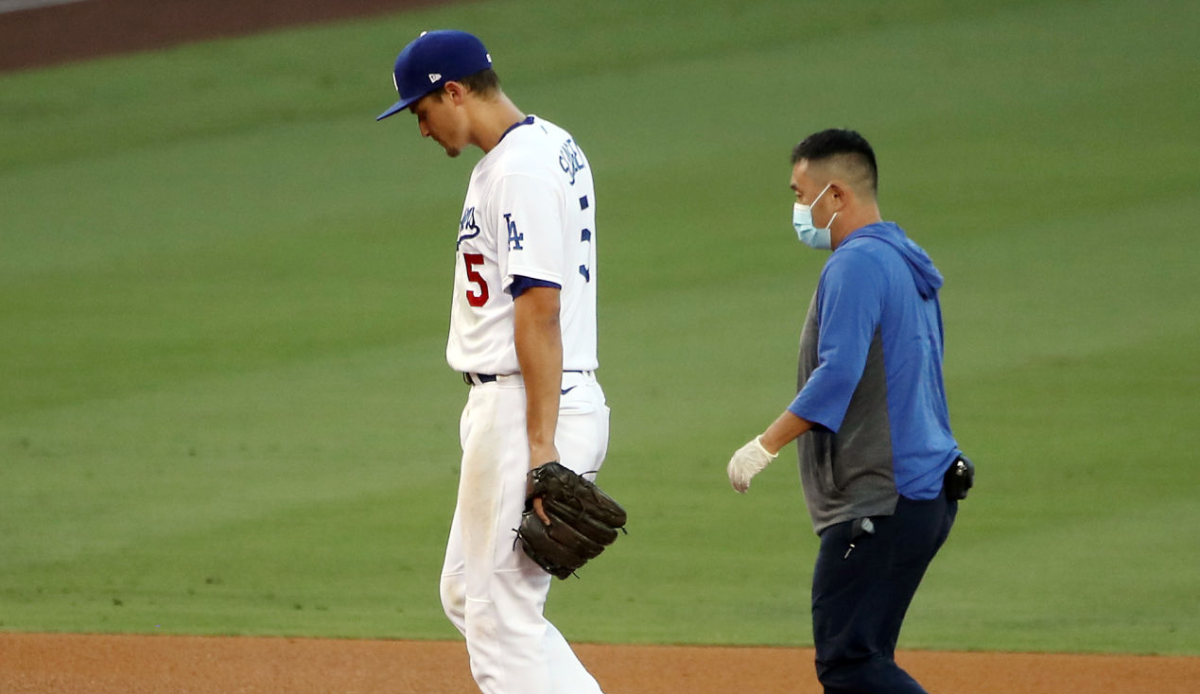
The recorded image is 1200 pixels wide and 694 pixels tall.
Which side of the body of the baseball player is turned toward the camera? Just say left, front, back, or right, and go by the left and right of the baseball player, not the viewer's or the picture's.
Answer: left

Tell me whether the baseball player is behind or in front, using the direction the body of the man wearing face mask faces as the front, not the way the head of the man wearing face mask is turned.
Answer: in front

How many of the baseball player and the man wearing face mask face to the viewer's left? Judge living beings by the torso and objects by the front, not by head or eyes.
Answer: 2

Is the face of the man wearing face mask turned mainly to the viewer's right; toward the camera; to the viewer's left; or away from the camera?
to the viewer's left

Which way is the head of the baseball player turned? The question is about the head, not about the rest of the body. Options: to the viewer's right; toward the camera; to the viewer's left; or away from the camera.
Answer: to the viewer's left

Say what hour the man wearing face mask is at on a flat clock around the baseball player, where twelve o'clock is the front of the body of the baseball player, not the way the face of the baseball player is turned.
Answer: The man wearing face mask is roughly at 6 o'clock from the baseball player.

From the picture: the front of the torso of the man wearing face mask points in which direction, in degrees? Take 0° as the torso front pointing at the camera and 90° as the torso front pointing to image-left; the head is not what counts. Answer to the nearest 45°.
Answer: approximately 90°
